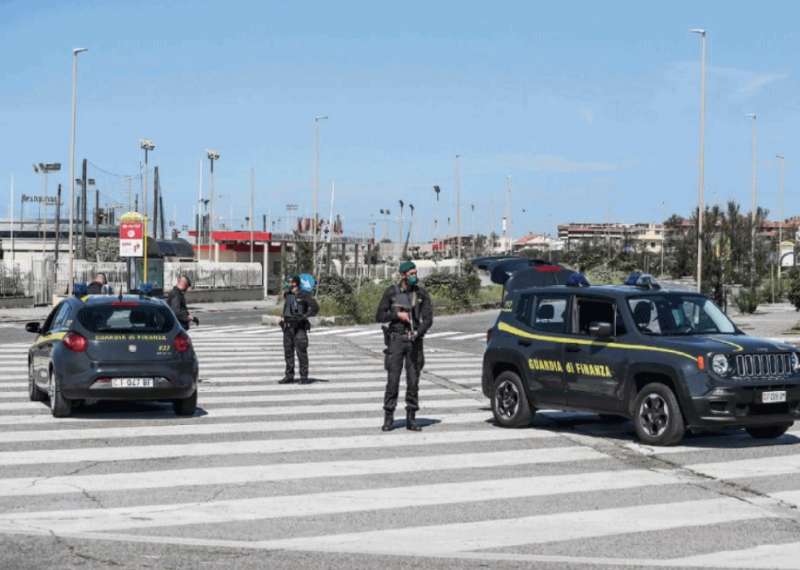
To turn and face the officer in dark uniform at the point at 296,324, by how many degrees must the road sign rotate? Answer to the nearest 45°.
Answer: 0° — it already faces them

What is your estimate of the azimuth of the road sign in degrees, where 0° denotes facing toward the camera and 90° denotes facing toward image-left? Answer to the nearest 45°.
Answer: approximately 0°

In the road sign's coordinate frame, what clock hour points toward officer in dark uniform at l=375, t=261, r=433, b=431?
The officer in dark uniform is roughly at 12 o'clock from the road sign.
